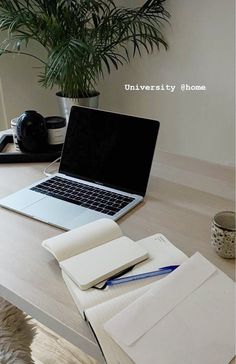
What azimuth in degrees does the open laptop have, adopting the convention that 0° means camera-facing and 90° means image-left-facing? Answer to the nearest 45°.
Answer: approximately 45°

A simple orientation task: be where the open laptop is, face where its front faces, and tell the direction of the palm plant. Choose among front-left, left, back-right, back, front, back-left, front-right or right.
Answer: back-right

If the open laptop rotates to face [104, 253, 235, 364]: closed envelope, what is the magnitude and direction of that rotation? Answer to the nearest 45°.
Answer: approximately 45° to its left

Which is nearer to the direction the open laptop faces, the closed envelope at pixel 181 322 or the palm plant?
the closed envelope

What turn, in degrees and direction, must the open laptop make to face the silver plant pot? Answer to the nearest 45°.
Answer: approximately 135° to its right
